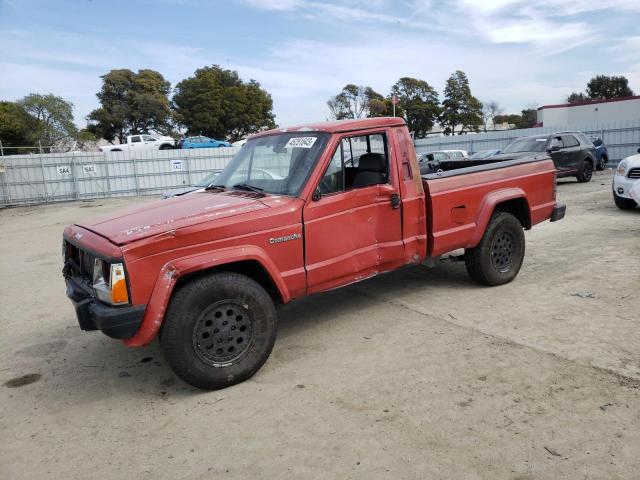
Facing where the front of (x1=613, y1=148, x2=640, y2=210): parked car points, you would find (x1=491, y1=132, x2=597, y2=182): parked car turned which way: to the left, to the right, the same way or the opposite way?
the same way

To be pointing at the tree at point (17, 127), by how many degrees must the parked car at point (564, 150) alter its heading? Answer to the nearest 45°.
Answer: approximately 45° to its right

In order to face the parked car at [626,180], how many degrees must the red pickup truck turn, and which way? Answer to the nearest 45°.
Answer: approximately 180°

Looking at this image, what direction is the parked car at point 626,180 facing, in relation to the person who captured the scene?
facing the viewer and to the left of the viewer

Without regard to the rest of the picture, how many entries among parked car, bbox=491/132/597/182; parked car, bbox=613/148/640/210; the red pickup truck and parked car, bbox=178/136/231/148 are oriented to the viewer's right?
1

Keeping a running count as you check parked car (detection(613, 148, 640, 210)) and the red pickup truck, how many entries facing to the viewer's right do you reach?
0

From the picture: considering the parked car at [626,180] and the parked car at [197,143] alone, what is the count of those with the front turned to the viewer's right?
1

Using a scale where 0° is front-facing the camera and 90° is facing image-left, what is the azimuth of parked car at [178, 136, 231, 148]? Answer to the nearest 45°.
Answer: approximately 270°

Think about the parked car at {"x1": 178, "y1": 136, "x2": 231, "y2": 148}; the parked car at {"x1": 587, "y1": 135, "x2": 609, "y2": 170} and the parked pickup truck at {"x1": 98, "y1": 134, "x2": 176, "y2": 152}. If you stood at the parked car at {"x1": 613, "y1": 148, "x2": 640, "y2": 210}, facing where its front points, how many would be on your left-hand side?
0

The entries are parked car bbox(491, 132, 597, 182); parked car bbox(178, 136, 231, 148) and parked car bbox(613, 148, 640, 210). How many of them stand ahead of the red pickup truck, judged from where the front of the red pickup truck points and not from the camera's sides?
0

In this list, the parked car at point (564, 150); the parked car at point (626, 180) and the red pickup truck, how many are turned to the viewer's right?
0

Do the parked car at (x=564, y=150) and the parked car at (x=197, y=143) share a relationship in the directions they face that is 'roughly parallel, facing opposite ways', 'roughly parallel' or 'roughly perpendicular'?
roughly parallel, facing opposite ways

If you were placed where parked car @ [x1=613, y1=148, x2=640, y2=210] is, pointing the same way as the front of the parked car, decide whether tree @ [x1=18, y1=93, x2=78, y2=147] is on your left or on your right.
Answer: on your right
